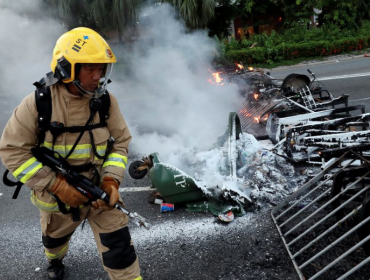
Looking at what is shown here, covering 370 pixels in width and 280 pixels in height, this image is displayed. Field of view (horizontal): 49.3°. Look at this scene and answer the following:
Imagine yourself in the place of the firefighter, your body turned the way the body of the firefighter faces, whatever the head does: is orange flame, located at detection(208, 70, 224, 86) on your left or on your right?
on your left

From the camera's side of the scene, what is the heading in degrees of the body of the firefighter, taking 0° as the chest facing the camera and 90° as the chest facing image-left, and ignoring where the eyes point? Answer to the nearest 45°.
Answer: approximately 315°

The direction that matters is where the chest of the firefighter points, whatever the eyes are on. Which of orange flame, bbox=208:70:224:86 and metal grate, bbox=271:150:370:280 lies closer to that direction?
the metal grate

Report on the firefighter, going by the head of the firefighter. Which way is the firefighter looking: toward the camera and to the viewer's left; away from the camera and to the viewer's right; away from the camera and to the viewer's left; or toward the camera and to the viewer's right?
toward the camera and to the viewer's right

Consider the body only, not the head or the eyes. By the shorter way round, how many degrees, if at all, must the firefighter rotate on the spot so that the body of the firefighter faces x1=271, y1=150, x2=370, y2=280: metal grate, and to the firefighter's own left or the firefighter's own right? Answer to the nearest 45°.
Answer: approximately 45° to the firefighter's own left

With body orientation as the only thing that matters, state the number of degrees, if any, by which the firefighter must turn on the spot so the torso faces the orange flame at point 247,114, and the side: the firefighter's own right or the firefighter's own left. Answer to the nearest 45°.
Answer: approximately 90° to the firefighter's own left
